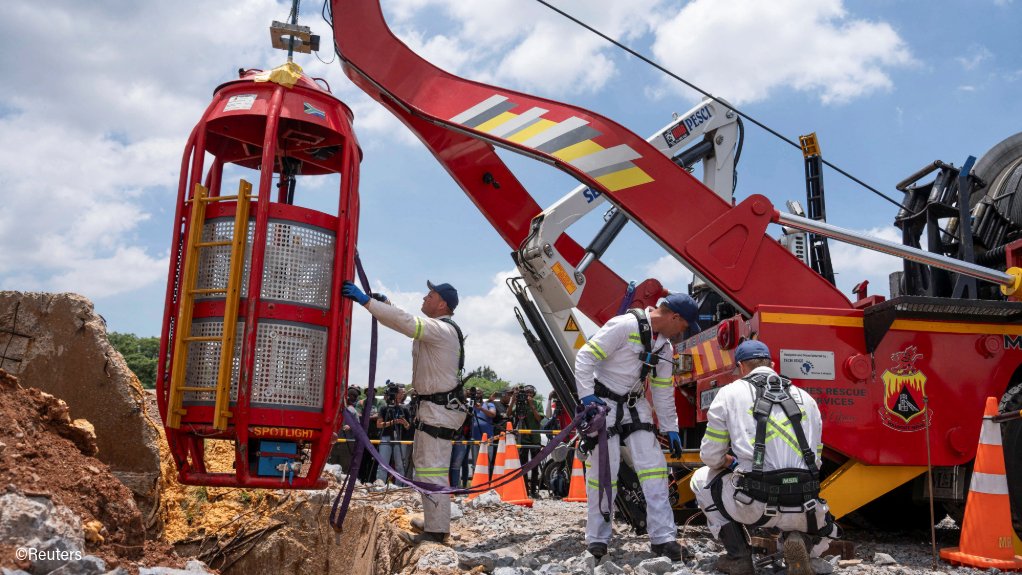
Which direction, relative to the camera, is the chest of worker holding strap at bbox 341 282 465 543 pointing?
to the viewer's left

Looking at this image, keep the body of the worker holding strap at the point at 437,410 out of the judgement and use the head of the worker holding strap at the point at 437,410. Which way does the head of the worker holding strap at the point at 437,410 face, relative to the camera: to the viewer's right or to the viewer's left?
to the viewer's left

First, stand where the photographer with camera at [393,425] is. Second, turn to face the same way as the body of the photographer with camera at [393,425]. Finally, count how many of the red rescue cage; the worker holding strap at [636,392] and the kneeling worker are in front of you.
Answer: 3

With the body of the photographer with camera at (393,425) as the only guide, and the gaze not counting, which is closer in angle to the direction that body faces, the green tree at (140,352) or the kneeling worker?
the kneeling worker

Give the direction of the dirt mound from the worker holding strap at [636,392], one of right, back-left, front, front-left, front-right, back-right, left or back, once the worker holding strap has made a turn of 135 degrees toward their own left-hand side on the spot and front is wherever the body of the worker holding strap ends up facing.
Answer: back-left

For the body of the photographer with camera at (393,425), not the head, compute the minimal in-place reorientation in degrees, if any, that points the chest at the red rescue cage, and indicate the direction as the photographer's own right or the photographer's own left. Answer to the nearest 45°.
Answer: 0° — they already face it

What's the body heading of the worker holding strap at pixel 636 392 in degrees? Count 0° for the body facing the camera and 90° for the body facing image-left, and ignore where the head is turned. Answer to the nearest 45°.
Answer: approximately 315°

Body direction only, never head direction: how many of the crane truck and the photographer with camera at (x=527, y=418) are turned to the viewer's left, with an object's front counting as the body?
0

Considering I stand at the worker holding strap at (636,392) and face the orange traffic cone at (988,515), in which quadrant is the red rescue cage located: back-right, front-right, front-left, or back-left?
back-right

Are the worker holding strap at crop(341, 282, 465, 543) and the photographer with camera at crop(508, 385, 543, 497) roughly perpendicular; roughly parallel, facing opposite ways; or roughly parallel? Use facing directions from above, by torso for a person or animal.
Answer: roughly perpendicular

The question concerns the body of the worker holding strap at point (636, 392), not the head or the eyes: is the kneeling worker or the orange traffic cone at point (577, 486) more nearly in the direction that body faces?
the kneeling worker

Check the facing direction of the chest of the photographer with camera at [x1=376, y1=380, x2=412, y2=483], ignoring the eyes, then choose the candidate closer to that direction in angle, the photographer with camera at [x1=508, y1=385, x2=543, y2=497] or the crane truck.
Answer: the crane truck

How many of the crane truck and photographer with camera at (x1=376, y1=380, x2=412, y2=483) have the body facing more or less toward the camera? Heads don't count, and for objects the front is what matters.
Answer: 1

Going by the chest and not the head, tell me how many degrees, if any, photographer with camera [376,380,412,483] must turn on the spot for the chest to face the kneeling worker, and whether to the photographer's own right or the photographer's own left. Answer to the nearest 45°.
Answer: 0° — they already face them

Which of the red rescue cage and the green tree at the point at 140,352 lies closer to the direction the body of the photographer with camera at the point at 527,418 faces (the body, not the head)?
the red rescue cage

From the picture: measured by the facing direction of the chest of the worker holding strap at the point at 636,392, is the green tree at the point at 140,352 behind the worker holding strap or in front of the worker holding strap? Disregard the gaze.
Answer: behind

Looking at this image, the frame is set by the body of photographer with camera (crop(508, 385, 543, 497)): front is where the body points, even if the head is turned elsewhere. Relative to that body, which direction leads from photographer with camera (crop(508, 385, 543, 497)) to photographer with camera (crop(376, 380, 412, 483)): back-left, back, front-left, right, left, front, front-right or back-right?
front-right

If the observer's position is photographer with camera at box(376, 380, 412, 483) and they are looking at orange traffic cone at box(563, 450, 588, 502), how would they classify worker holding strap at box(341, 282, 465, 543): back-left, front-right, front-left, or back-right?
front-right

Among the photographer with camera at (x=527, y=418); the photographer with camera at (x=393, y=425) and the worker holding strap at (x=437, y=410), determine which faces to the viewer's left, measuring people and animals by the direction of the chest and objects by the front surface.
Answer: the worker holding strap
